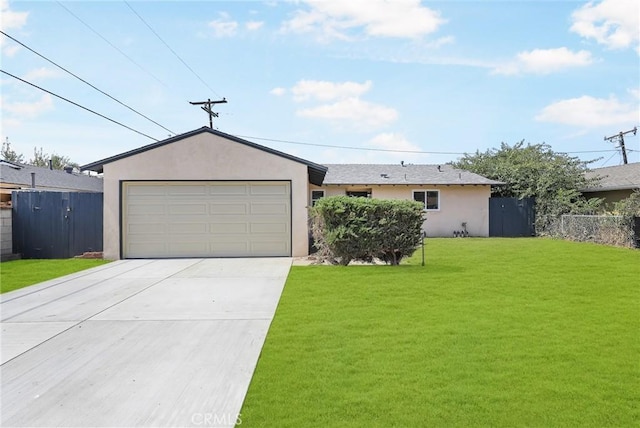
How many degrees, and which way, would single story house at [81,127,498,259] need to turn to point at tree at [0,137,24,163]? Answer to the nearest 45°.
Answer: approximately 135° to its right

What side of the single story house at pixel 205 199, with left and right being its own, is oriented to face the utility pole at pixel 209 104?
back

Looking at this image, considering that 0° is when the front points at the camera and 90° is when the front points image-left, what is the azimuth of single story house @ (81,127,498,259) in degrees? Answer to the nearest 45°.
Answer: approximately 0°

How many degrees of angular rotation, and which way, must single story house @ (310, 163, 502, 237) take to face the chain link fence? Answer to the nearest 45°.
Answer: approximately 45° to its left

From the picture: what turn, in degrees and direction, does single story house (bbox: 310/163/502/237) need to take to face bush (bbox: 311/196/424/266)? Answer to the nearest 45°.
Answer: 0° — it already faces it

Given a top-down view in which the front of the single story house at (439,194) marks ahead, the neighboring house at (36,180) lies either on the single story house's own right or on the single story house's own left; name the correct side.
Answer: on the single story house's own right

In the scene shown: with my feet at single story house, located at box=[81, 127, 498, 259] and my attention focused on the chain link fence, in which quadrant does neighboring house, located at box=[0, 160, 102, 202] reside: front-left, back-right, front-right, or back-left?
back-left

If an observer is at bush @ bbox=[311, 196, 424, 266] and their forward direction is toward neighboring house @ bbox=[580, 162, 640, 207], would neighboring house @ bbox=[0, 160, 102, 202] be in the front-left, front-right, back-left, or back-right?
back-left
